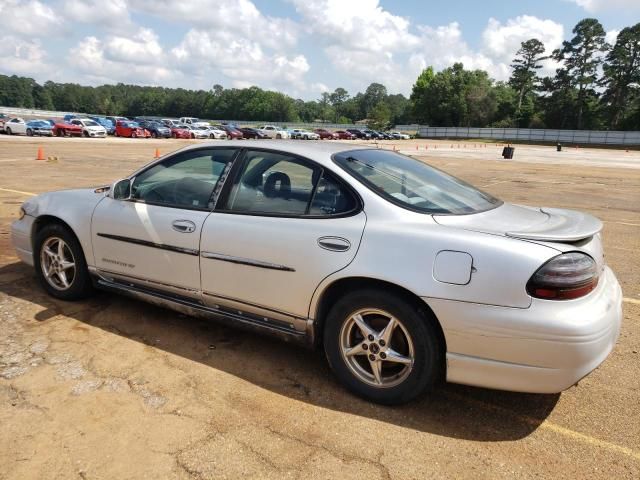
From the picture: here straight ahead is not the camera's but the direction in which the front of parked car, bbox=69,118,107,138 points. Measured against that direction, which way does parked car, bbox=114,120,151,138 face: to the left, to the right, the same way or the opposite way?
the same way

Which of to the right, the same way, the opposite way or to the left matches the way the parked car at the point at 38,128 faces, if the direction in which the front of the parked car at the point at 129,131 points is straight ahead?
the same way

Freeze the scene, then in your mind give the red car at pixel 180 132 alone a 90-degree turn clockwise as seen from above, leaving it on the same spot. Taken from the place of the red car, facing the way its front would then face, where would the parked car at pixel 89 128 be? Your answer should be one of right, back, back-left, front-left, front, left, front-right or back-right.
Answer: front

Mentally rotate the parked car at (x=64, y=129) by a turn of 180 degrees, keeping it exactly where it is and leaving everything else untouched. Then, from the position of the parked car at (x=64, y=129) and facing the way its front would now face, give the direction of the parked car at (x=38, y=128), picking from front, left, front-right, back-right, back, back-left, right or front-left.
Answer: left

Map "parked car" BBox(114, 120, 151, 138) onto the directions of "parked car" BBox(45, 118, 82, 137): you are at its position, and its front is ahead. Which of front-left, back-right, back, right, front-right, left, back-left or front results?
left

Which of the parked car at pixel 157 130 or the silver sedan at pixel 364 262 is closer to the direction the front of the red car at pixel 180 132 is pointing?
the silver sedan

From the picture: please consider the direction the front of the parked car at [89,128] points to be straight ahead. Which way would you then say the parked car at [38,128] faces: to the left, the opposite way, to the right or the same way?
the same way

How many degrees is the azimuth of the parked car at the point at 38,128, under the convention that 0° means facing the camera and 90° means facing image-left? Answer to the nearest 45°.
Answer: approximately 315°

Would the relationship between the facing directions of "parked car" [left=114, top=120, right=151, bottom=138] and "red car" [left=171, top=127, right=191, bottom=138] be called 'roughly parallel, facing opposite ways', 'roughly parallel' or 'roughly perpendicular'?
roughly parallel

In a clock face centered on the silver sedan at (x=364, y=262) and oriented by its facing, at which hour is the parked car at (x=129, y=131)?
The parked car is roughly at 1 o'clock from the silver sedan.

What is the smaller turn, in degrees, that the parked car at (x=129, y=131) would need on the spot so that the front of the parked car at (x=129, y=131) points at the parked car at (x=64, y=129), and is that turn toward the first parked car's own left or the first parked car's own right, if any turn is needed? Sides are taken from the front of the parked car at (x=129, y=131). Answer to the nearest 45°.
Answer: approximately 90° to the first parked car's own right

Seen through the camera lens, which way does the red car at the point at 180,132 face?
facing the viewer and to the right of the viewer

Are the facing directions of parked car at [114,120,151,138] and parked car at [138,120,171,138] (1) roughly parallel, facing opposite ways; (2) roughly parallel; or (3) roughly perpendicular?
roughly parallel

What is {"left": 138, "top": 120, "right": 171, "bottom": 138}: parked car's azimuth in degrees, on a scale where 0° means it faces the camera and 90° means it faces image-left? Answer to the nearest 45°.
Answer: approximately 315°

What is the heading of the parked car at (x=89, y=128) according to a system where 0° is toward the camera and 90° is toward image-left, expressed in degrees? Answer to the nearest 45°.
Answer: approximately 315°

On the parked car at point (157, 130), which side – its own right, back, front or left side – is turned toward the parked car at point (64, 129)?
right

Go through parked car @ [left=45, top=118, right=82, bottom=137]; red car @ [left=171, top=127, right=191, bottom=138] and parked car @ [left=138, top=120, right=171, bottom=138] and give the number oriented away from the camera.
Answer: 0

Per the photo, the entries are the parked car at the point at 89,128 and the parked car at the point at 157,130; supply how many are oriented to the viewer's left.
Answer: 0
